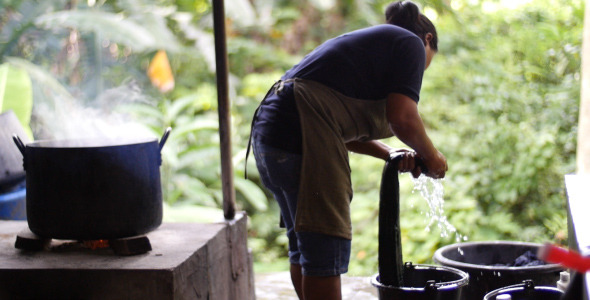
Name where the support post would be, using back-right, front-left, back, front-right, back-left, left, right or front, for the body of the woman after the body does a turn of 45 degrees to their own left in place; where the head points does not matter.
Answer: left

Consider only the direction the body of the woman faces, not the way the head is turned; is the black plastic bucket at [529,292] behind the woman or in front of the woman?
in front

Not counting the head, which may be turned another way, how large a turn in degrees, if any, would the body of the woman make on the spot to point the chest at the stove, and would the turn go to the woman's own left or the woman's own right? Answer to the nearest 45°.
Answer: approximately 180°

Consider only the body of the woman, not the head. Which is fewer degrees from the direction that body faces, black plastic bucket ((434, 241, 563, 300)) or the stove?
the black plastic bucket

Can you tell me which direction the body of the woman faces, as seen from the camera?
to the viewer's right

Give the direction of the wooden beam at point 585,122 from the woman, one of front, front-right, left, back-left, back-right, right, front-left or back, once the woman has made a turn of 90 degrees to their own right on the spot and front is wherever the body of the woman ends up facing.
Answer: back-left

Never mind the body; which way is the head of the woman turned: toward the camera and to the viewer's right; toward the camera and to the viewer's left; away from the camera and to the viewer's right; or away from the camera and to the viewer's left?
away from the camera and to the viewer's right

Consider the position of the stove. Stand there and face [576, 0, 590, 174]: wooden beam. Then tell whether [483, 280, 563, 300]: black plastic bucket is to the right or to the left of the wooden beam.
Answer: right

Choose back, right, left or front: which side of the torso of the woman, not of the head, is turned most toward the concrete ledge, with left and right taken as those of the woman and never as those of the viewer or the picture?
back

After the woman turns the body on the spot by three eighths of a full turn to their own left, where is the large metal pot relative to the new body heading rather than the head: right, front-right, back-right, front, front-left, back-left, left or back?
front-left
